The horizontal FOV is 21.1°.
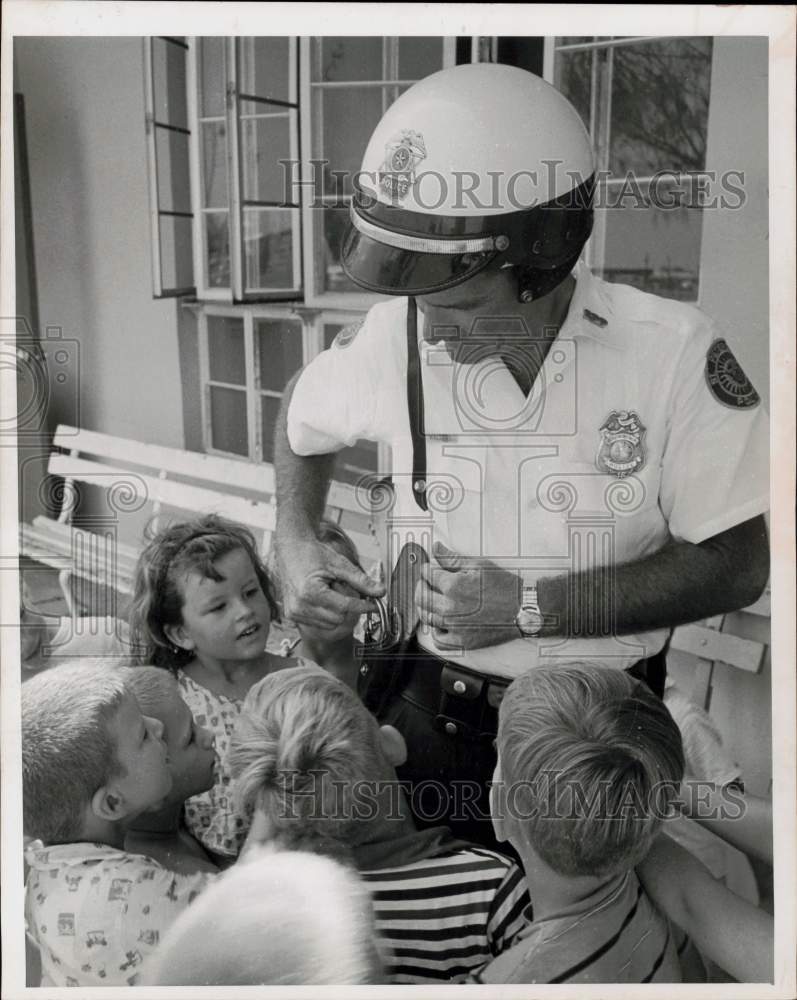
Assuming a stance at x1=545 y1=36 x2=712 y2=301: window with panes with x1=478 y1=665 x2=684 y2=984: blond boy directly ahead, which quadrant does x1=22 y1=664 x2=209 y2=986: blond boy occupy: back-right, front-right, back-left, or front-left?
front-right

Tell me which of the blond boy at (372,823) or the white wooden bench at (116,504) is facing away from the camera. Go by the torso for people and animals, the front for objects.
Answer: the blond boy

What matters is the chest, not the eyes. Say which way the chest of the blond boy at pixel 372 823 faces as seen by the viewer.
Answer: away from the camera

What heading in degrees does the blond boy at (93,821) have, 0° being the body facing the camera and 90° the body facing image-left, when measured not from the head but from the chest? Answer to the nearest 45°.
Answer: approximately 225°

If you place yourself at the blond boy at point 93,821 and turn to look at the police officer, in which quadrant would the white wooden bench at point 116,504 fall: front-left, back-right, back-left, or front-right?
front-left

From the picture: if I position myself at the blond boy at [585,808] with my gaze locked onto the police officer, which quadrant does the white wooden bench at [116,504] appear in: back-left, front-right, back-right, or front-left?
front-left

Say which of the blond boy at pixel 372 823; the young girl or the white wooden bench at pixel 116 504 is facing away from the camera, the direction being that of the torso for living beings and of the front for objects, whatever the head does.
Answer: the blond boy

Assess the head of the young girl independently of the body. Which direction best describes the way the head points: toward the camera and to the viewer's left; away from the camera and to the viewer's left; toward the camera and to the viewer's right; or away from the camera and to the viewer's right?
toward the camera and to the viewer's right

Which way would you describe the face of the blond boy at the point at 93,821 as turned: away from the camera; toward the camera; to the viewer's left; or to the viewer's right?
to the viewer's right

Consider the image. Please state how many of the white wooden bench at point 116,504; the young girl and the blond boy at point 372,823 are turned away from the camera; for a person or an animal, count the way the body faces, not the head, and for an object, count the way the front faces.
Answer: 1

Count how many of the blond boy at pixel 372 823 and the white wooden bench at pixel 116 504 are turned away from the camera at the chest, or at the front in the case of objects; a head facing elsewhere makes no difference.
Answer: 1
